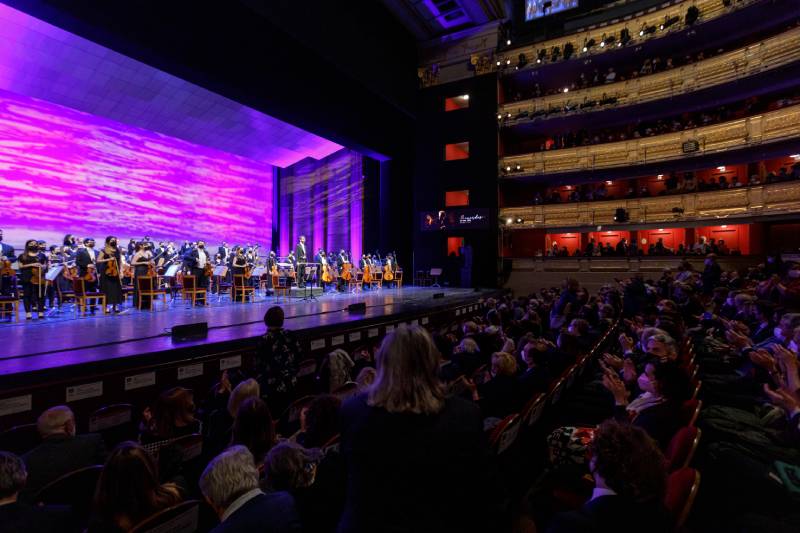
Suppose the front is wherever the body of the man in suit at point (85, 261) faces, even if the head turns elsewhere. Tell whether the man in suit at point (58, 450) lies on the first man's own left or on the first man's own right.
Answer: on the first man's own right

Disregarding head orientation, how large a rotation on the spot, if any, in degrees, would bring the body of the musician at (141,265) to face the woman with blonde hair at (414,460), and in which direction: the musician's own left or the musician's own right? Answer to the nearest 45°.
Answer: approximately 45° to the musician's own right

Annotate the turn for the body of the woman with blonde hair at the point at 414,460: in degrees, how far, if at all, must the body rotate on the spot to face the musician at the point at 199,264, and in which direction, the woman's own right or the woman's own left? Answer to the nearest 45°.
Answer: approximately 45° to the woman's own left

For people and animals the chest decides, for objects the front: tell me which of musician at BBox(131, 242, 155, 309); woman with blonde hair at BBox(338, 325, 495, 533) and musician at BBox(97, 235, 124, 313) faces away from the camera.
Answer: the woman with blonde hair

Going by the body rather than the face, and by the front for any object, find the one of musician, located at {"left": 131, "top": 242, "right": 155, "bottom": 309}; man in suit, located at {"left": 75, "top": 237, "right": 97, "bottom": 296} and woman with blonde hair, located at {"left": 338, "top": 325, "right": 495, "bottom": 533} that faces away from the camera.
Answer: the woman with blonde hair

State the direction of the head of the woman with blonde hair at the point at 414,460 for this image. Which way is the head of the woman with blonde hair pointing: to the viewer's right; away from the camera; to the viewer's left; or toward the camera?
away from the camera

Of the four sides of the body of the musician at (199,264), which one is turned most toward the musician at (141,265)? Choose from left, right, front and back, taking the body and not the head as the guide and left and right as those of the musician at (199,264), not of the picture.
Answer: right

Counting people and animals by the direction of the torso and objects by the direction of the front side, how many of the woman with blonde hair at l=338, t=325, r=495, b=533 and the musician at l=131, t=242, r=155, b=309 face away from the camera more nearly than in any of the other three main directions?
1

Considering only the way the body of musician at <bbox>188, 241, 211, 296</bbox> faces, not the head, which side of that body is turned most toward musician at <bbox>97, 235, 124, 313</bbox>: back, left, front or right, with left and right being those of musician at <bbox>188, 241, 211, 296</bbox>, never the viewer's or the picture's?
right

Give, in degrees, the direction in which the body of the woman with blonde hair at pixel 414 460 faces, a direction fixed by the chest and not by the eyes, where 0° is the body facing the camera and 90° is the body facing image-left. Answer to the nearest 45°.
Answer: approximately 180°

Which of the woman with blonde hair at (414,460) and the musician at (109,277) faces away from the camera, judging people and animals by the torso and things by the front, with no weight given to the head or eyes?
the woman with blonde hair
